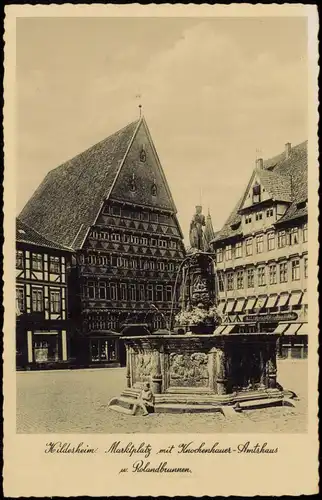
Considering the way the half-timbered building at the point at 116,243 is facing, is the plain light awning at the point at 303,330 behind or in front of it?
in front

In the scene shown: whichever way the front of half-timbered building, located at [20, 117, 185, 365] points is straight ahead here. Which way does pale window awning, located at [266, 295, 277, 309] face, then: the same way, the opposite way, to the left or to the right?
to the right

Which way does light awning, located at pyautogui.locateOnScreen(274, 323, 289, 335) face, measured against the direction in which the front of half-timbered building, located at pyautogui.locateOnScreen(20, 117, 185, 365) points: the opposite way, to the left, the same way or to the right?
to the right

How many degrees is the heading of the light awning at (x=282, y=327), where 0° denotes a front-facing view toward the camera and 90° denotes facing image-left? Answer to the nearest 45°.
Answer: approximately 45°

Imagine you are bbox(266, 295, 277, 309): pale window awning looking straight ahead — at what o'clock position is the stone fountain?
The stone fountain is roughly at 11 o'clock from the pale window awning.

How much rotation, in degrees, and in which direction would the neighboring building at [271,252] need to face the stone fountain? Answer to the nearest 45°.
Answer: approximately 45° to its left

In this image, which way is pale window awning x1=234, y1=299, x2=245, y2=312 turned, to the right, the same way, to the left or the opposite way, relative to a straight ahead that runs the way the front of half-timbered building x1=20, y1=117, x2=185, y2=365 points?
to the right
